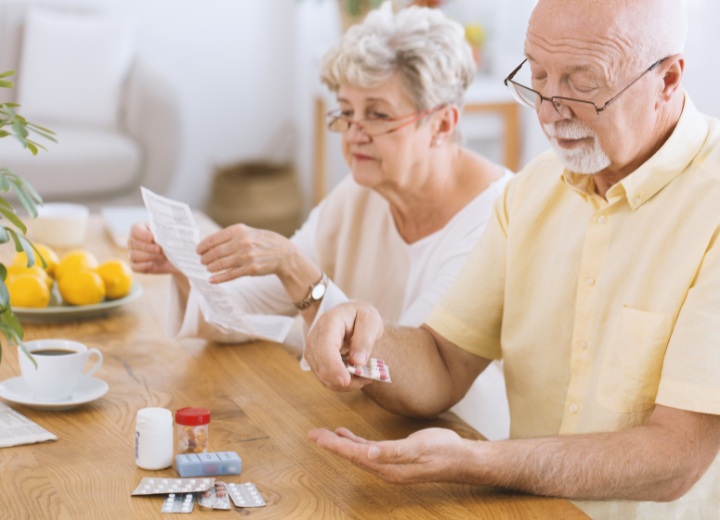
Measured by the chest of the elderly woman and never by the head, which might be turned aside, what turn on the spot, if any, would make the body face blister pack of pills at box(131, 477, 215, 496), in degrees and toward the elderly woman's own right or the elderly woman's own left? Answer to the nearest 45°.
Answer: approximately 45° to the elderly woman's own left

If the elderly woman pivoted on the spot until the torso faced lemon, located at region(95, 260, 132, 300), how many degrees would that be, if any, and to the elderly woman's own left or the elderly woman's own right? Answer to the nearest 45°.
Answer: approximately 45° to the elderly woman's own right

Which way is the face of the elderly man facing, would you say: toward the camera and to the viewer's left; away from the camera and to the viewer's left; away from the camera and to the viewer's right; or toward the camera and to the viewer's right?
toward the camera and to the viewer's left

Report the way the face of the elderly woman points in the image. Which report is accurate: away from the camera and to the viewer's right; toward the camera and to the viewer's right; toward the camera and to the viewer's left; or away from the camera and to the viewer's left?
toward the camera and to the viewer's left

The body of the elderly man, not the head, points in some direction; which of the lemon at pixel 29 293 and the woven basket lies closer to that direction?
the lemon

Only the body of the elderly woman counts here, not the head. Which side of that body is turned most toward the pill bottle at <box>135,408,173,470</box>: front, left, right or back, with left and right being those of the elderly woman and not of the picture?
front

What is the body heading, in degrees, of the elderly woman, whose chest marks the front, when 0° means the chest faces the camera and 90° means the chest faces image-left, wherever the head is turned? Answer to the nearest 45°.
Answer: approximately 45°

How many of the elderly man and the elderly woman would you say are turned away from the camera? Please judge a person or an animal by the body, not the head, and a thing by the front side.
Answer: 0

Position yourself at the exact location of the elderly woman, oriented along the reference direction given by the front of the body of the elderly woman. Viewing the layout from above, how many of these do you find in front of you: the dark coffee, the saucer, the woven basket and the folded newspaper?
3

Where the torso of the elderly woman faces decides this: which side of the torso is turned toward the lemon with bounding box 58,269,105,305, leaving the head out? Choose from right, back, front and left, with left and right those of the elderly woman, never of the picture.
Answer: front

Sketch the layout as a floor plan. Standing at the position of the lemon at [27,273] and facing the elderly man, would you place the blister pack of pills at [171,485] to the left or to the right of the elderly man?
right

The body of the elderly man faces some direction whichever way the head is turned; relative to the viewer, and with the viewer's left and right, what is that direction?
facing the viewer and to the left of the viewer

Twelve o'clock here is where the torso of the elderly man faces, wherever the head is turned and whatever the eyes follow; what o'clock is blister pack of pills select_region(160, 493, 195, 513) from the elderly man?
The blister pack of pills is roughly at 12 o'clock from the elderly man.
